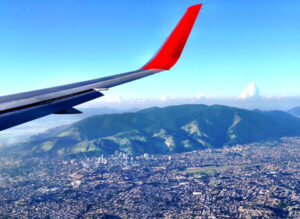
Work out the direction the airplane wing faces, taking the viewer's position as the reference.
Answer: facing away from the viewer and to the left of the viewer
